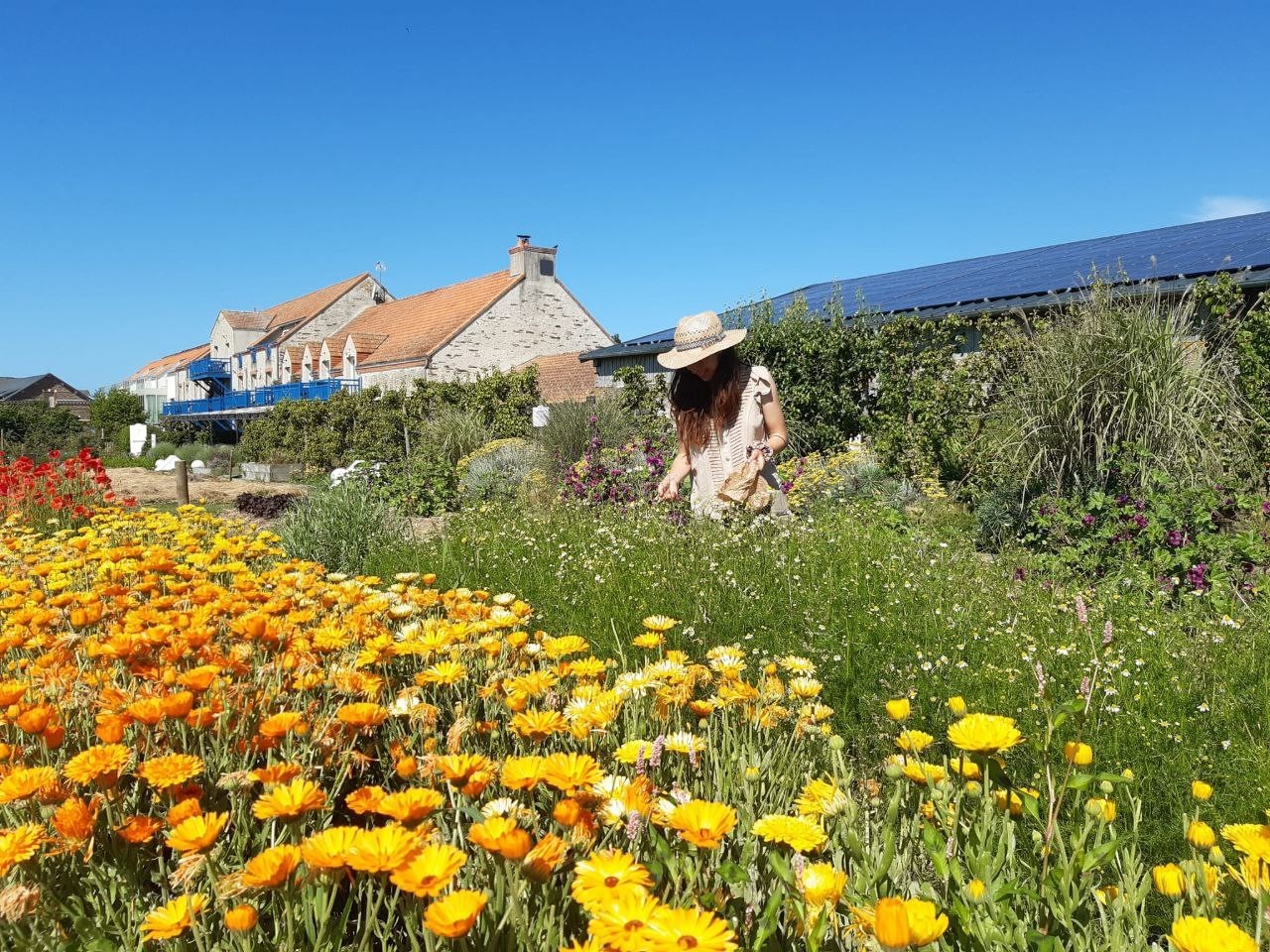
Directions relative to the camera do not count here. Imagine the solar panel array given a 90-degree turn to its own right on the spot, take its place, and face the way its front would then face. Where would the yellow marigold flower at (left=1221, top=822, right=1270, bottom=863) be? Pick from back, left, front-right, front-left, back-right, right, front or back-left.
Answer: back-left

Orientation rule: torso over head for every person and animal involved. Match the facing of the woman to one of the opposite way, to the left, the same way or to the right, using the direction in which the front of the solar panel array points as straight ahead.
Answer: the same way

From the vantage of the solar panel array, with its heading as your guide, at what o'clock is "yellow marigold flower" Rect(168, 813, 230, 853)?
The yellow marigold flower is roughly at 11 o'clock from the solar panel array.

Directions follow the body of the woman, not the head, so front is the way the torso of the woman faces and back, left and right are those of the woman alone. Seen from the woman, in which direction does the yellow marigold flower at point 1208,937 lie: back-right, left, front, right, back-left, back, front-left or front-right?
front-left

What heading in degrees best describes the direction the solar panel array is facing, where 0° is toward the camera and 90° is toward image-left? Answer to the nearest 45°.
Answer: approximately 45°

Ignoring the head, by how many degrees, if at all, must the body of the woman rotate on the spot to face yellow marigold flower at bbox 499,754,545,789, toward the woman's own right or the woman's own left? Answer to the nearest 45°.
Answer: approximately 45° to the woman's own left

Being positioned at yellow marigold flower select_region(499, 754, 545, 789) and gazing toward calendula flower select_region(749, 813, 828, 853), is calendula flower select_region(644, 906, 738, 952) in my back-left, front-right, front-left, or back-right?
front-right

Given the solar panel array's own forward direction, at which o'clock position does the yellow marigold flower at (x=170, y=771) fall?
The yellow marigold flower is roughly at 11 o'clock from the solar panel array.

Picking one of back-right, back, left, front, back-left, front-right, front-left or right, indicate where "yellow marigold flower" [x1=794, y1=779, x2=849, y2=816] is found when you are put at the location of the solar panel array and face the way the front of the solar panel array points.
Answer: front-left

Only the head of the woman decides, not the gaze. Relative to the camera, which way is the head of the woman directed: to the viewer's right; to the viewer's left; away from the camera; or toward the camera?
toward the camera

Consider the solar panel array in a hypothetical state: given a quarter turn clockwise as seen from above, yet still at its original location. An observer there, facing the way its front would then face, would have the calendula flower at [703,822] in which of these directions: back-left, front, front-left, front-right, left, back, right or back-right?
back-left

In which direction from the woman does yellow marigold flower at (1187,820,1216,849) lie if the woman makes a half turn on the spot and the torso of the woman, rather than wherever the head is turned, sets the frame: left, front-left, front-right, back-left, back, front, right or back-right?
back-right

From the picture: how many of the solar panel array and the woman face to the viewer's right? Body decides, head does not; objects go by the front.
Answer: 0

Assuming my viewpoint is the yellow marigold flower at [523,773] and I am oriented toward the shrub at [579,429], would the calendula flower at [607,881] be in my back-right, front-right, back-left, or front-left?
back-right
